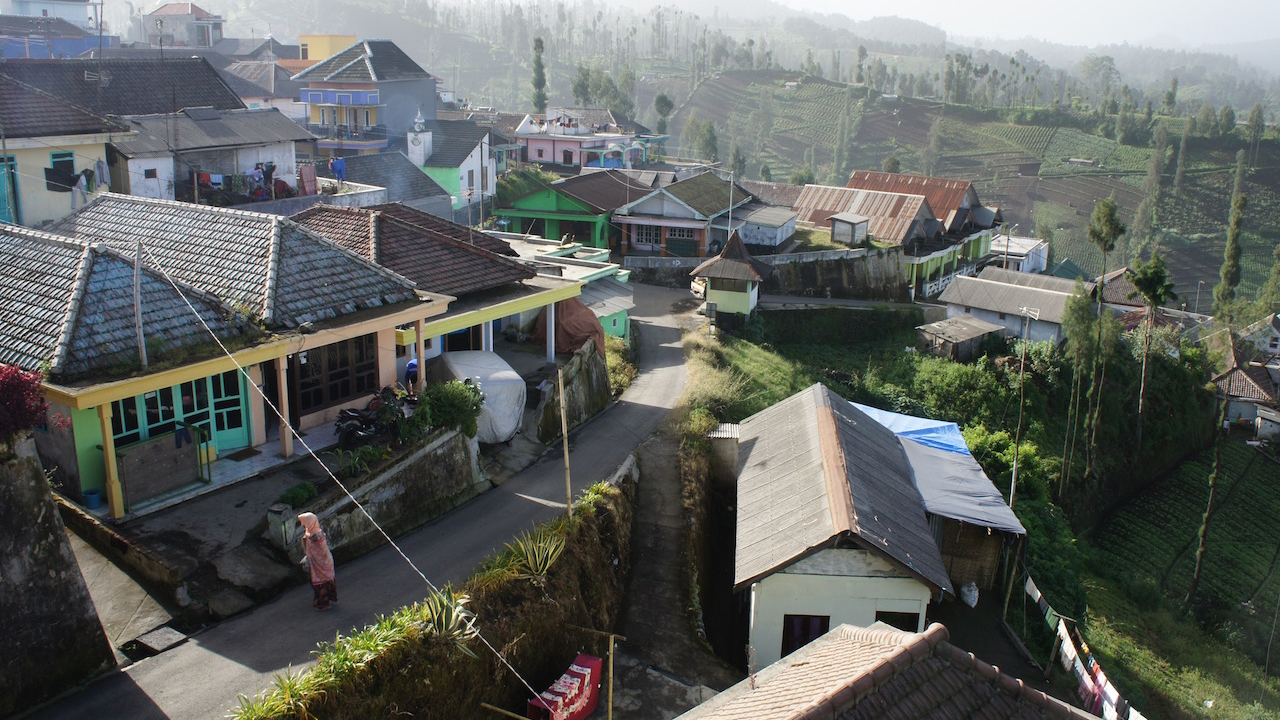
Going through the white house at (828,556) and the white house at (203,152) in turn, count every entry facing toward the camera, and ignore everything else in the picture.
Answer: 2

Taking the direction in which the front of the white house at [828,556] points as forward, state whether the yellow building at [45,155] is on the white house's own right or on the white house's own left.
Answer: on the white house's own right

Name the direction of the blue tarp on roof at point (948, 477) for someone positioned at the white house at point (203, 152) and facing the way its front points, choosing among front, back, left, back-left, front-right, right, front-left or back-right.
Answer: front-left

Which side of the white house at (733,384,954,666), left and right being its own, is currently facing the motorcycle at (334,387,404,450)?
right

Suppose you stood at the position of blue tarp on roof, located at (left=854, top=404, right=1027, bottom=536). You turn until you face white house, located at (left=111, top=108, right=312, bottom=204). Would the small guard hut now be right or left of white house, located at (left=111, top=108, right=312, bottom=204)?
right

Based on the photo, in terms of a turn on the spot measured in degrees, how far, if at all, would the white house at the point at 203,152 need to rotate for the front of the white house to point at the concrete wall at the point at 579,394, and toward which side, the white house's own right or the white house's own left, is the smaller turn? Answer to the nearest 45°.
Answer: approximately 45° to the white house's own left

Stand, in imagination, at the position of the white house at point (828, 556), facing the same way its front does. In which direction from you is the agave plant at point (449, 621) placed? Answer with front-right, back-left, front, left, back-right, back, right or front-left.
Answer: front-right

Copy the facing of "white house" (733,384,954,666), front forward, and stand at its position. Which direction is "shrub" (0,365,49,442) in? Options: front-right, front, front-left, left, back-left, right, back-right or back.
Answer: front-right

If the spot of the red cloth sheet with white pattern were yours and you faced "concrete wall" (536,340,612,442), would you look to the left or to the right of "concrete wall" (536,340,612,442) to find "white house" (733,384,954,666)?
right

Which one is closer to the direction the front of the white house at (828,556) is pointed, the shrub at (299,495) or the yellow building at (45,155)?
the shrub

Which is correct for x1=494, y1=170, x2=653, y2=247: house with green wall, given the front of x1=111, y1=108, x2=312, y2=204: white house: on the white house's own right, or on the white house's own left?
on the white house's own left

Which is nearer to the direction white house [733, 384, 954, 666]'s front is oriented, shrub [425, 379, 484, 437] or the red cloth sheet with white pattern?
the red cloth sheet with white pattern

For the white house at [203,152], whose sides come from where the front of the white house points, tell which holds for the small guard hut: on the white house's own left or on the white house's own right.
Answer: on the white house's own left

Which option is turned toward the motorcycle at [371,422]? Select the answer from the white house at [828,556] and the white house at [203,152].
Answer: the white house at [203,152]

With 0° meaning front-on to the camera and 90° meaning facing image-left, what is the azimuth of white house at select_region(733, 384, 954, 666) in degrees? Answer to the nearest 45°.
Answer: approximately 0°
